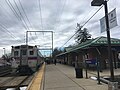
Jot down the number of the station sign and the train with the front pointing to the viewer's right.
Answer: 0

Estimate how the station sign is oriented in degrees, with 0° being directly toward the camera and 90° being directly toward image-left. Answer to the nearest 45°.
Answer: approximately 45°

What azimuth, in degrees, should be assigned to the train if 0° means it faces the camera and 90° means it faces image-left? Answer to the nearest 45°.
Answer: approximately 0°

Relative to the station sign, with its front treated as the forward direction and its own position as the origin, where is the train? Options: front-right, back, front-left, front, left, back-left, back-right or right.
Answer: right

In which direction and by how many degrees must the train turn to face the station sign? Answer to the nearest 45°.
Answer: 0° — it already faces it
